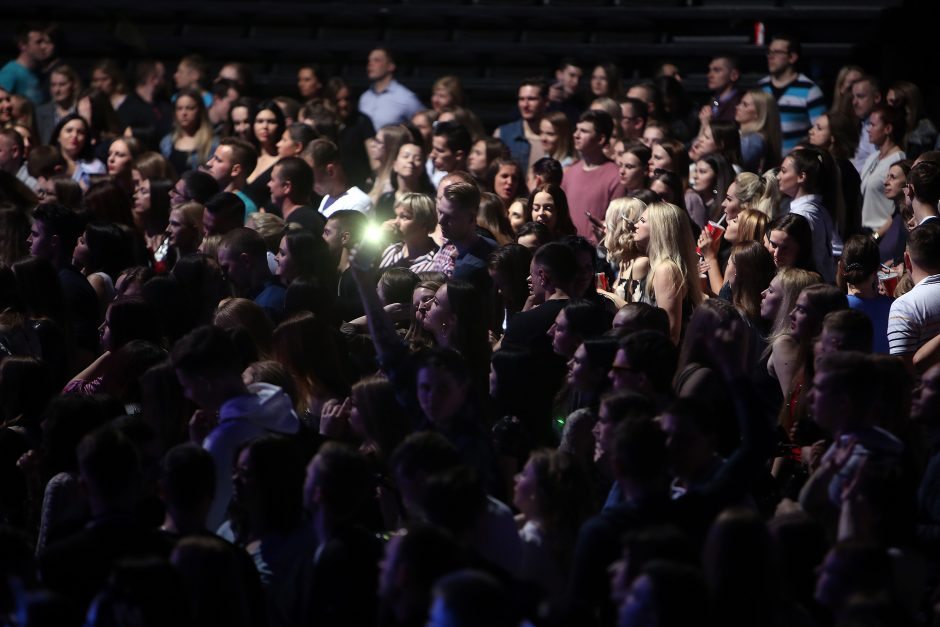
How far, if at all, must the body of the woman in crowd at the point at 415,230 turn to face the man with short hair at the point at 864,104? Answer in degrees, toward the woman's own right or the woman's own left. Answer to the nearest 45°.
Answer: approximately 180°

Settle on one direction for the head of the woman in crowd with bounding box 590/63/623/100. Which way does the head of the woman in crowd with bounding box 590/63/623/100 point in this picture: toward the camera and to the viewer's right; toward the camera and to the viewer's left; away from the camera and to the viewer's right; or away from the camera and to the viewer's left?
toward the camera and to the viewer's left

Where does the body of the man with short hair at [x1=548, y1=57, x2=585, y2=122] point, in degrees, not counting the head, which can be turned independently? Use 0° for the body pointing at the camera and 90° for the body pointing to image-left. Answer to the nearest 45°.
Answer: approximately 45°

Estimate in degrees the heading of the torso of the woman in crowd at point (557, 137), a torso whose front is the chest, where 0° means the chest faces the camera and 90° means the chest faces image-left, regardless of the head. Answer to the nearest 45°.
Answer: approximately 45°

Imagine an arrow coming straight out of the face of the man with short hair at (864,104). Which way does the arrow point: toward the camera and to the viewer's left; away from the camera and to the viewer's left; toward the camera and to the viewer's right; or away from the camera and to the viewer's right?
toward the camera and to the viewer's left

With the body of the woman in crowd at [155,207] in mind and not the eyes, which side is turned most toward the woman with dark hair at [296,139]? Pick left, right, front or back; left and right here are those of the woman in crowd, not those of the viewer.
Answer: back

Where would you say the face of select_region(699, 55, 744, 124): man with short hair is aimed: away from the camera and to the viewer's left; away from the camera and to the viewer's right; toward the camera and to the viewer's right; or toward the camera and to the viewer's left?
toward the camera and to the viewer's left

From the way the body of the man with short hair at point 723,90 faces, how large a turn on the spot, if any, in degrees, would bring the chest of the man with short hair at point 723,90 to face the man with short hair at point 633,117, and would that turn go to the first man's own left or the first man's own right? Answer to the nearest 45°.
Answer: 0° — they already face them
